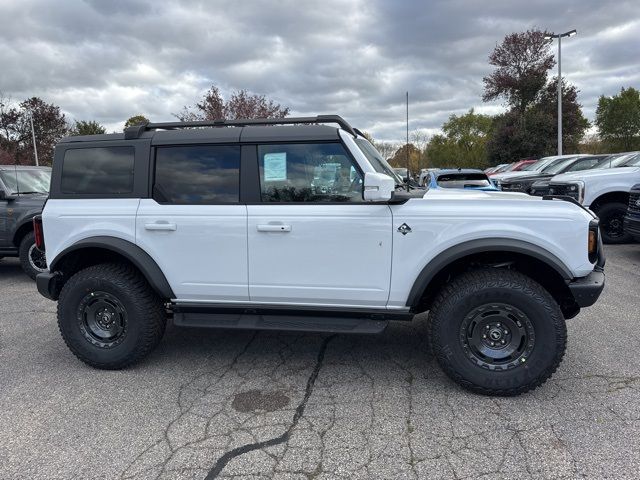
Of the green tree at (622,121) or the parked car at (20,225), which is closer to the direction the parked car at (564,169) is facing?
the parked car

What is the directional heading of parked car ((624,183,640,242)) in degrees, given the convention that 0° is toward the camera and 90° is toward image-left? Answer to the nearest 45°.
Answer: approximately 45°

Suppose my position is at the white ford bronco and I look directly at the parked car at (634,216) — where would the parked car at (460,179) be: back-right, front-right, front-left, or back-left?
front-left

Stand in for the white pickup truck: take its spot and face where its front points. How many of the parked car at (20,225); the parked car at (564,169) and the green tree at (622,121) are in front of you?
1

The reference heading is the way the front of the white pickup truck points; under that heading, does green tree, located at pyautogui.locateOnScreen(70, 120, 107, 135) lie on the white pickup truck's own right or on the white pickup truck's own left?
on the white pickup truck's own right

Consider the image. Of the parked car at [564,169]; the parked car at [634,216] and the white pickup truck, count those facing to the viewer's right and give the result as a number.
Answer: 0

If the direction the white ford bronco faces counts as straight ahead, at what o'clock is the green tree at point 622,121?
The green tree is roughly at 10 o'clock from the white ford bronco.

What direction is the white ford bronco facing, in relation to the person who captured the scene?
facing to the right of the viewer

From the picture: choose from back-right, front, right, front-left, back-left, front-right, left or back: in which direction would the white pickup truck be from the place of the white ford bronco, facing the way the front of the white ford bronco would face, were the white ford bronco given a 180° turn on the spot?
back-right

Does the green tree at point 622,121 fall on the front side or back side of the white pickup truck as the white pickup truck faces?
on the back side
